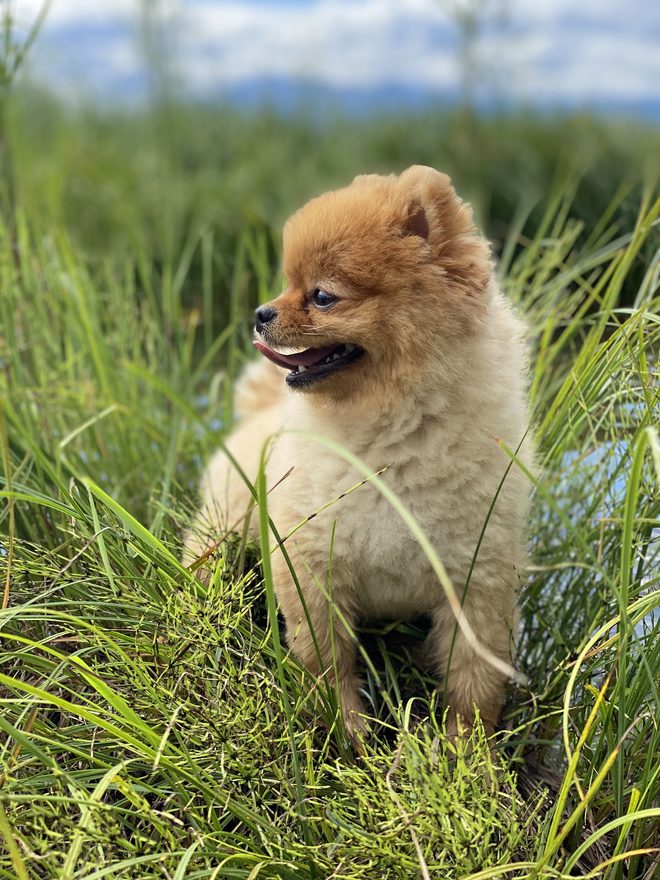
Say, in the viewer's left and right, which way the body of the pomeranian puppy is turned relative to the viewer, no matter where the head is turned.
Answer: facing the viewer and to the right of the viewer
